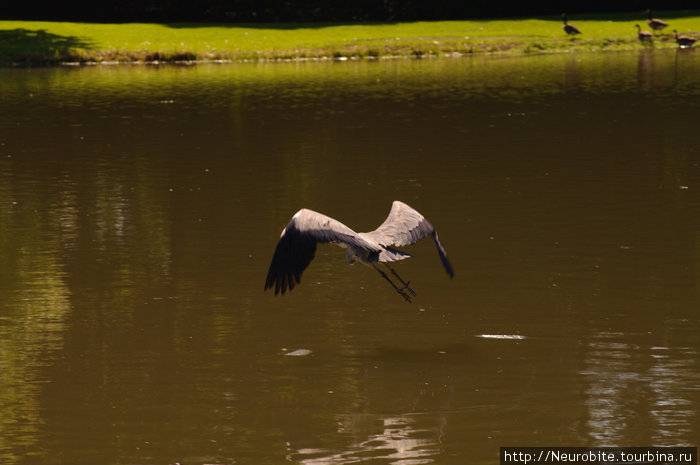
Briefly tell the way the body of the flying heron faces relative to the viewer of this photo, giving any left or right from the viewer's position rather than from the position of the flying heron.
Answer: facing away from the viewer and to the left of the viewer

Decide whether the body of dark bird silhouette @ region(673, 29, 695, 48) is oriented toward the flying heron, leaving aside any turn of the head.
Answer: no

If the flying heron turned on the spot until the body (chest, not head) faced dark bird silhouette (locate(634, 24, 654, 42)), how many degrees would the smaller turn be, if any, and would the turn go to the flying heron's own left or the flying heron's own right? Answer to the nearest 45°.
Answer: approximately 45° to the flying heron's own right

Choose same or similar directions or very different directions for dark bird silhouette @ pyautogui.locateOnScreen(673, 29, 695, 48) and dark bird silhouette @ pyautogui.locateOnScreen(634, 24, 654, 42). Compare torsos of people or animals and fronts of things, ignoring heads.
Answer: same or similar directions

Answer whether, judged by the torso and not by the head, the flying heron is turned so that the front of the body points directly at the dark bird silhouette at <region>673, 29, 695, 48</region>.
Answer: no
